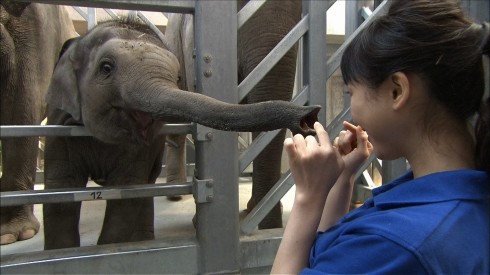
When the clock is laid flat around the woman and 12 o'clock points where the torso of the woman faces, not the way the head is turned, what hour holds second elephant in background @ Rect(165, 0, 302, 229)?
The second elephant in background is roughly at 1 o'clock from the woman.

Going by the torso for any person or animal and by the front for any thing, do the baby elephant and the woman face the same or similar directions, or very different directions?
very different directions

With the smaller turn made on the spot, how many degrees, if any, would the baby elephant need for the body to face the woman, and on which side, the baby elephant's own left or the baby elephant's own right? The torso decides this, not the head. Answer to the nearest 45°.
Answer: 0° — it already faces them

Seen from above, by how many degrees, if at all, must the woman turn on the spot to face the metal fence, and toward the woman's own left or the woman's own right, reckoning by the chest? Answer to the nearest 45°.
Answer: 0° — they already face it

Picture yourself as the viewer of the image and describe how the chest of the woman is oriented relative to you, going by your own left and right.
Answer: facing away from the viewer and to the left of the viewer

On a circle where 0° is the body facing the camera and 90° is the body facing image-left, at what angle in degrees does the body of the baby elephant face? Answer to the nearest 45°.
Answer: approximately 315°

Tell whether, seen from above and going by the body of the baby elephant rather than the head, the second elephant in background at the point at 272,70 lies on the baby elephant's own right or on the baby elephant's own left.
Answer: on the baby elephant's own left

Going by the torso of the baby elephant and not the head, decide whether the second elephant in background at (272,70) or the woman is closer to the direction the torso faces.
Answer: the woman
